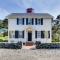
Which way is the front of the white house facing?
toward the camera
